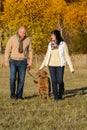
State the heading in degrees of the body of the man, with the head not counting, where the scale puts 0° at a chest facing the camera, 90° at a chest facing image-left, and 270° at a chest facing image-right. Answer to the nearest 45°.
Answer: approximately 0°

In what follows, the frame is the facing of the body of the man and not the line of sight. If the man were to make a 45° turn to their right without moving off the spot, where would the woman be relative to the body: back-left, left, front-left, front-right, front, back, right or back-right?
back-left
